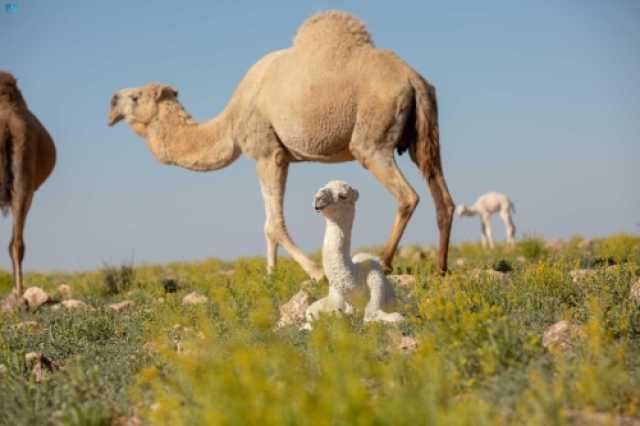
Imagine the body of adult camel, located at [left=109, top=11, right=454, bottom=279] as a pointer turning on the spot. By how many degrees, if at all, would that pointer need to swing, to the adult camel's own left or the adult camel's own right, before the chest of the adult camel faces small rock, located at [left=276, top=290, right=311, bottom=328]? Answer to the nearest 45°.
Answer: approximately 90° to the adult camel's own left

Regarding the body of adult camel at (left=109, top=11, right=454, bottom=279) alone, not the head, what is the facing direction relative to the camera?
to the viewer's left

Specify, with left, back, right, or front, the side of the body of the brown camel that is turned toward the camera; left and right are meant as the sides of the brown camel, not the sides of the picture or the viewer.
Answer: back

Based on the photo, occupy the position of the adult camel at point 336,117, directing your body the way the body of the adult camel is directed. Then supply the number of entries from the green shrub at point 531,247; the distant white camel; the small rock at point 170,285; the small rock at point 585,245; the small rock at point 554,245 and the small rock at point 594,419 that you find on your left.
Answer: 1

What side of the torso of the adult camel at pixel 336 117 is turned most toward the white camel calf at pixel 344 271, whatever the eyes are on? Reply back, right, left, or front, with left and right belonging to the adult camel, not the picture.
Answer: left

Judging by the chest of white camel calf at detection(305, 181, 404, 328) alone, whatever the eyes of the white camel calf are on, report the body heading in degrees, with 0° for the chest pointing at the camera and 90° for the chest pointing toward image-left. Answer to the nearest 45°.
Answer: approximately 45°

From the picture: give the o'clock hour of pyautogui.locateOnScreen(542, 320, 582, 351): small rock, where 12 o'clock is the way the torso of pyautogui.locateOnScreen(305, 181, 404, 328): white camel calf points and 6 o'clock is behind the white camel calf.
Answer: The small rock is roughly at 9 o'clock from the white camel calf.

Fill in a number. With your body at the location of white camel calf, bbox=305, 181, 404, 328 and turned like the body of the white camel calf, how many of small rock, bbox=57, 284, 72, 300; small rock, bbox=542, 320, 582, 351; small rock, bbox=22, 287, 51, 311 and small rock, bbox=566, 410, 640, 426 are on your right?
2

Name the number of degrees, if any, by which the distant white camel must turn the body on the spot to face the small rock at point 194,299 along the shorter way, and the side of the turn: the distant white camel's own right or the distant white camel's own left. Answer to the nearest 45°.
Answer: approximately 90° to the distant white camel's own left

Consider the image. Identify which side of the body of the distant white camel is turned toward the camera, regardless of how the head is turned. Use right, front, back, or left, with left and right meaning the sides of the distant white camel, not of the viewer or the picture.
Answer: left

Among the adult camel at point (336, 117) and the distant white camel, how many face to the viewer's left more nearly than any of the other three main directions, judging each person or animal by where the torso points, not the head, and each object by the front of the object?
2

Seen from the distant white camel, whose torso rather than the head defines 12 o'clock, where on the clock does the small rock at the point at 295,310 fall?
The small rock is roughly at 9 o'clock from the distant white camel.

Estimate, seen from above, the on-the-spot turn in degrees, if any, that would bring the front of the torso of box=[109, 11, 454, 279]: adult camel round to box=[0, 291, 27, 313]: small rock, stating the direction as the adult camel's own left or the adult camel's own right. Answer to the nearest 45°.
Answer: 0° — it already faces it
